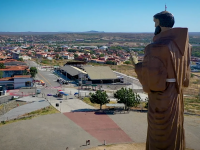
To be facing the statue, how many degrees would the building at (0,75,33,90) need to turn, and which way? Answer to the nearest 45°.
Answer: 0° — it already faces it

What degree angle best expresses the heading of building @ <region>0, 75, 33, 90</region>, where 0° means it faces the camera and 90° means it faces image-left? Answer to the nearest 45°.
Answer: approximately 0°

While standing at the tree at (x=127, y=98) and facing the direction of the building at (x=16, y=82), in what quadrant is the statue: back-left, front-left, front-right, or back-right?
back-left

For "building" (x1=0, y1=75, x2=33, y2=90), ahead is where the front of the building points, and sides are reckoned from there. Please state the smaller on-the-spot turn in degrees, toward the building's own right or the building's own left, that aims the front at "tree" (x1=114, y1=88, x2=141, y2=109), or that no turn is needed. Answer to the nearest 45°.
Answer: approximately 45° to the building's own left
